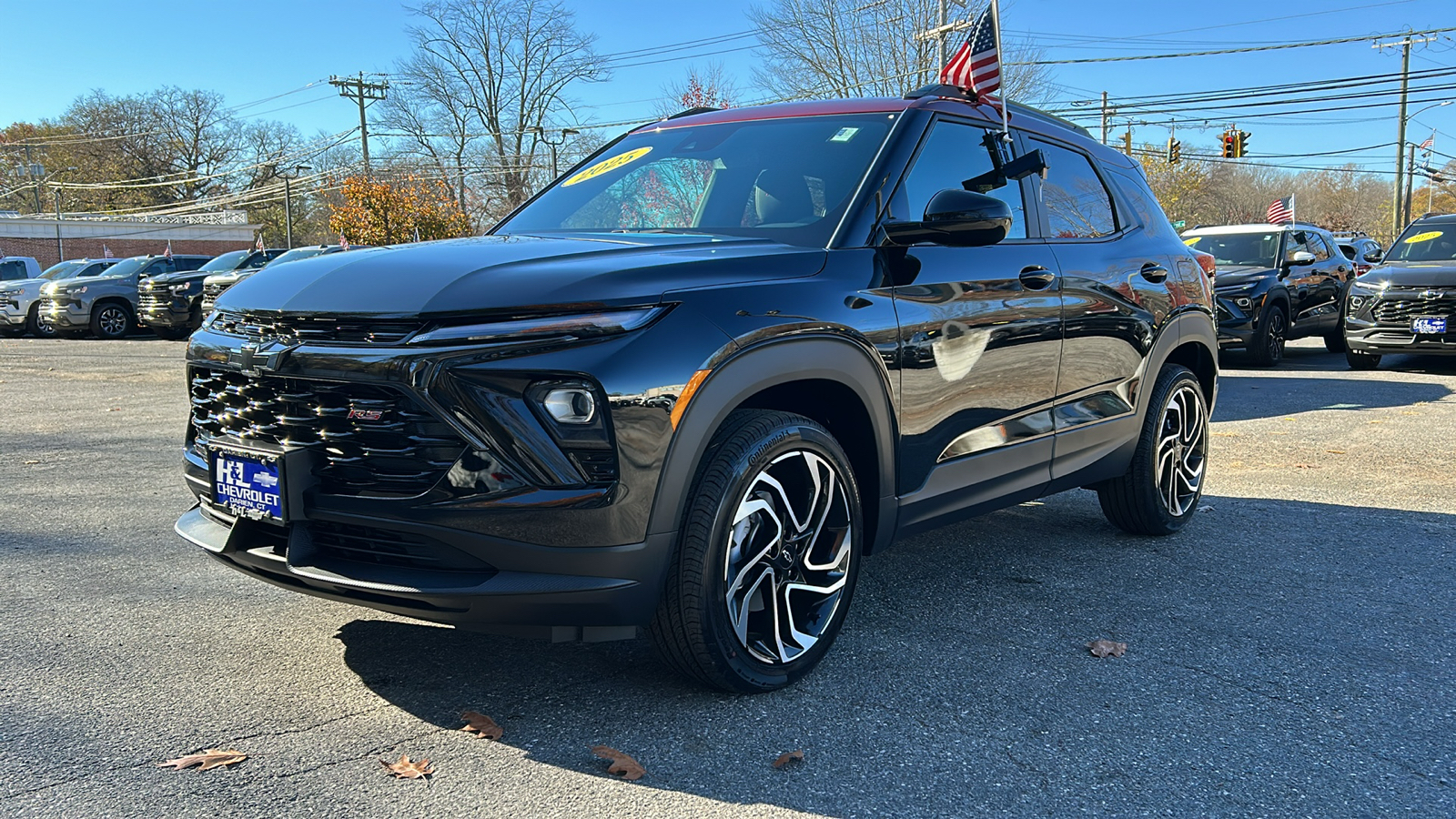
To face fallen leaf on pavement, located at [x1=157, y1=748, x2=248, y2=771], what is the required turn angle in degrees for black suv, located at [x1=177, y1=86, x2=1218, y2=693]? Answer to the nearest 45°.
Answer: approximately 45° to its right

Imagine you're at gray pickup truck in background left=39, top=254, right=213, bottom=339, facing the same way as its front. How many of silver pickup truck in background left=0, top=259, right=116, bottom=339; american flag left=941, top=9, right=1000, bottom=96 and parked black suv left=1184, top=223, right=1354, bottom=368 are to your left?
2

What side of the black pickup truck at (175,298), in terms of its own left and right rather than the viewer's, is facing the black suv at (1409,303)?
left

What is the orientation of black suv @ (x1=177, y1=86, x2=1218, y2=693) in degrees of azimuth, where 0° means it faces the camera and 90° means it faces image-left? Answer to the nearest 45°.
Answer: approximately 45°

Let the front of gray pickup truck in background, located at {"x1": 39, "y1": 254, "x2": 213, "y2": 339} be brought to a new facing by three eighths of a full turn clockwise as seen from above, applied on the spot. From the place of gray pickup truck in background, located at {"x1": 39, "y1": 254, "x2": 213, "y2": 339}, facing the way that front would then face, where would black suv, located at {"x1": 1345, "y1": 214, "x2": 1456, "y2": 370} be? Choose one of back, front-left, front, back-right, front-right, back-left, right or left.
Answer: back-right

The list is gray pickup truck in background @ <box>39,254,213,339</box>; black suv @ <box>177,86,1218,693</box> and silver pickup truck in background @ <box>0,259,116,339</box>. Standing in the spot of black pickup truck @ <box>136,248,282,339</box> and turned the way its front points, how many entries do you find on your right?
2

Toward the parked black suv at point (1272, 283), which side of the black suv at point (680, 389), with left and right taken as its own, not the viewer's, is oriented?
back
